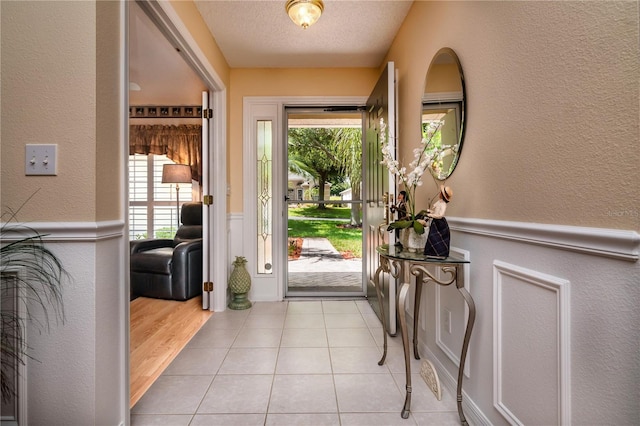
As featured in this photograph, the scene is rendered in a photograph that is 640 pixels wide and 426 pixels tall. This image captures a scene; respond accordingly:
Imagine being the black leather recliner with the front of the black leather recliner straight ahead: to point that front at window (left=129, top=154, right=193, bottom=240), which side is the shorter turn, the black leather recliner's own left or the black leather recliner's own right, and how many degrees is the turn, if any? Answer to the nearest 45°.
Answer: approximately 135° to the black leather recliner's own right

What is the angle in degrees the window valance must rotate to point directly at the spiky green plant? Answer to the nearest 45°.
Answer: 0° — it already faces it

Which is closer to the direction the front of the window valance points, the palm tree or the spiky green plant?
the spiky green plant

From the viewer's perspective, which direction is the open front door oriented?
to the viewer's left

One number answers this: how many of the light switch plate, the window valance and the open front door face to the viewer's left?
1

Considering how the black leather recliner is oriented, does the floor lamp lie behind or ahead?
behind

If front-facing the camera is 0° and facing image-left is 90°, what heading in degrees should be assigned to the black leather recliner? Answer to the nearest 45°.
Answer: approximately 45°

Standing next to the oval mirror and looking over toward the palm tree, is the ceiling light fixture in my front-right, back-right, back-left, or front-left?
front-left

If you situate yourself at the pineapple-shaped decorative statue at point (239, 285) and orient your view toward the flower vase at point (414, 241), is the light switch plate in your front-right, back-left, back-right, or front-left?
front-right

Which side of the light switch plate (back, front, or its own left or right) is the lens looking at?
front

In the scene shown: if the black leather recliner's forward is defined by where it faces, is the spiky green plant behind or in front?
in front

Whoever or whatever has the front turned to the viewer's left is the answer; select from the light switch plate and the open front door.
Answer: the open front door
